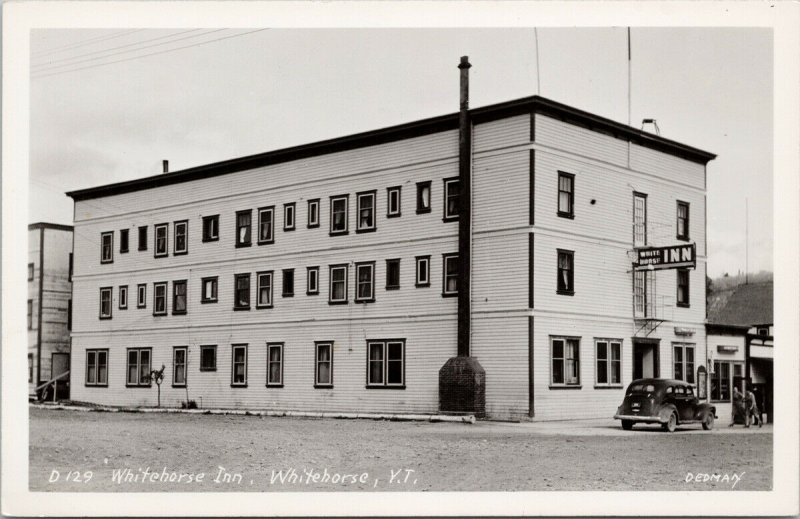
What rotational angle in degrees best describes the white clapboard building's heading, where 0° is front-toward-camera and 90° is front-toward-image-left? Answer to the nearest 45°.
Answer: approximately 315°

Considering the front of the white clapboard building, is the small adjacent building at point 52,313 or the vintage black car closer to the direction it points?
the vintage black car

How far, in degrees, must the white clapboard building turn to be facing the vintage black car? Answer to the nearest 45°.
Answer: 0° — it already faces it

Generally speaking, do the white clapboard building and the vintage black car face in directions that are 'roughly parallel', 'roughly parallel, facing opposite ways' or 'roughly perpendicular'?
roughly perpendicular
